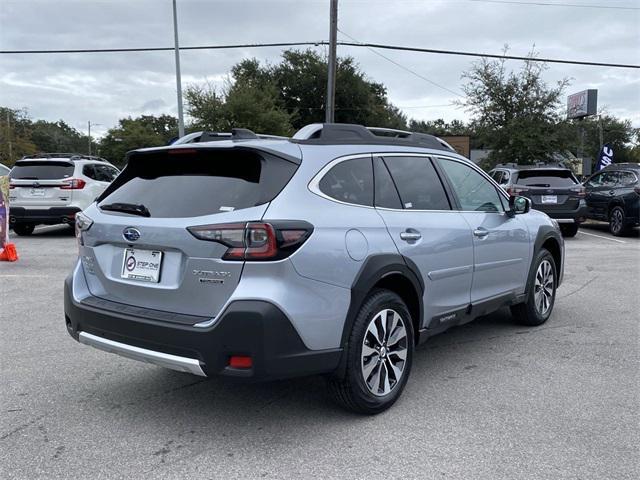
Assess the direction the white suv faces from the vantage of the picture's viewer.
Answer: facing away from the viewer and to the right of the viewer

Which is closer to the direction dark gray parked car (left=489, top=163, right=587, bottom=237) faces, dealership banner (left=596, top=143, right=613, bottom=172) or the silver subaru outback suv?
the dealership banner

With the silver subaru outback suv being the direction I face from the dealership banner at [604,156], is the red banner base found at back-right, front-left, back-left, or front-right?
front-right

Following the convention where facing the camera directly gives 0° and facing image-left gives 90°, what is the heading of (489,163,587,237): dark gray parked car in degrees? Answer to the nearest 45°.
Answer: approximately 135°

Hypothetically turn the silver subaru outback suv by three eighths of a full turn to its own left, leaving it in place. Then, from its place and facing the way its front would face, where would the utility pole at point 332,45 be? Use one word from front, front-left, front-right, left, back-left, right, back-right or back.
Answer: right

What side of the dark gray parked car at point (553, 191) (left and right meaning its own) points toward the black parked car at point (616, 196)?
right

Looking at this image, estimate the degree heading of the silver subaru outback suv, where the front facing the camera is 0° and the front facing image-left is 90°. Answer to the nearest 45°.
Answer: approximately 225°

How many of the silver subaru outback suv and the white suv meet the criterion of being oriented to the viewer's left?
0

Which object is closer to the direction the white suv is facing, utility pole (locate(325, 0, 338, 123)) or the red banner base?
the utility pole

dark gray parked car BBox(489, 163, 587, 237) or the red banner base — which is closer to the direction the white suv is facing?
the dark gray parked car

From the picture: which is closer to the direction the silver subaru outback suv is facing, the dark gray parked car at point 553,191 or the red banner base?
the dark gray parked car

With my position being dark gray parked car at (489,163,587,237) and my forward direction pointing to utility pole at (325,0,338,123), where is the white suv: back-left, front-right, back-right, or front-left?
front-left

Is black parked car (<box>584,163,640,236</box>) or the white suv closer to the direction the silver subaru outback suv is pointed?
the black parked car

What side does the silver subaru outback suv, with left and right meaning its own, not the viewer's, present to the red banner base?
left

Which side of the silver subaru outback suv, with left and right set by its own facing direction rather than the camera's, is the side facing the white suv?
left
